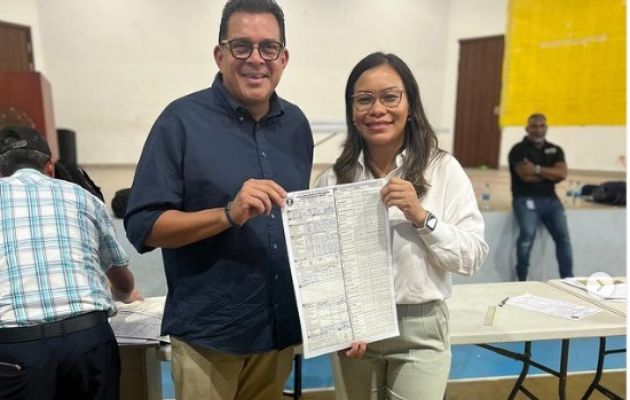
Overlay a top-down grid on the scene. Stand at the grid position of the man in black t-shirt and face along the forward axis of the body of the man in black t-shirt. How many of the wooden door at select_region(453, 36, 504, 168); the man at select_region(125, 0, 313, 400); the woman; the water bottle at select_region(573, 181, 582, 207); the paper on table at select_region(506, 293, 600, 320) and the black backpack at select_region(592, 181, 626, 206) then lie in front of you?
3

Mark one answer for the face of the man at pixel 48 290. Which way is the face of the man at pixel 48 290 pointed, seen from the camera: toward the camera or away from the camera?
away from the camera

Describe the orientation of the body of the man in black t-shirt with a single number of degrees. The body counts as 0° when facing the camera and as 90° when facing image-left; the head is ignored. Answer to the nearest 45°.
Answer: approximately 0°

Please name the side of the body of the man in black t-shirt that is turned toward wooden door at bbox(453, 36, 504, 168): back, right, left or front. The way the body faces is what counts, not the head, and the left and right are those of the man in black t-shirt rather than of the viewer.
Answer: back

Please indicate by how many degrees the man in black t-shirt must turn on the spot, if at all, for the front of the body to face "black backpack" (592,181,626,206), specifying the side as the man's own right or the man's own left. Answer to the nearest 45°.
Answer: approximately 135° to the man's own left

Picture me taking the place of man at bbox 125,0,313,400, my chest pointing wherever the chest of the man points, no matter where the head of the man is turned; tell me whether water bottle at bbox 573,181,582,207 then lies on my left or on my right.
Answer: on my left

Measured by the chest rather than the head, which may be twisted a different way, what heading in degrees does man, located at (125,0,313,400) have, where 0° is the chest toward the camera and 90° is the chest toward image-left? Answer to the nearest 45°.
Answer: approximately 315°

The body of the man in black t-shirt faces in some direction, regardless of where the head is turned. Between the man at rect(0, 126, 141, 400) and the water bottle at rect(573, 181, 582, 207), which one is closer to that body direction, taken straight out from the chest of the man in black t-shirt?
the man

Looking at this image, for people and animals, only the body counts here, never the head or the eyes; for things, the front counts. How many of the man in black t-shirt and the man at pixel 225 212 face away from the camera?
0

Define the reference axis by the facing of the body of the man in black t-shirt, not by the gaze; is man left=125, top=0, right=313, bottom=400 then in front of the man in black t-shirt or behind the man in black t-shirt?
in front

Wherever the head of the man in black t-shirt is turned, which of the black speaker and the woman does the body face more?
the woman
